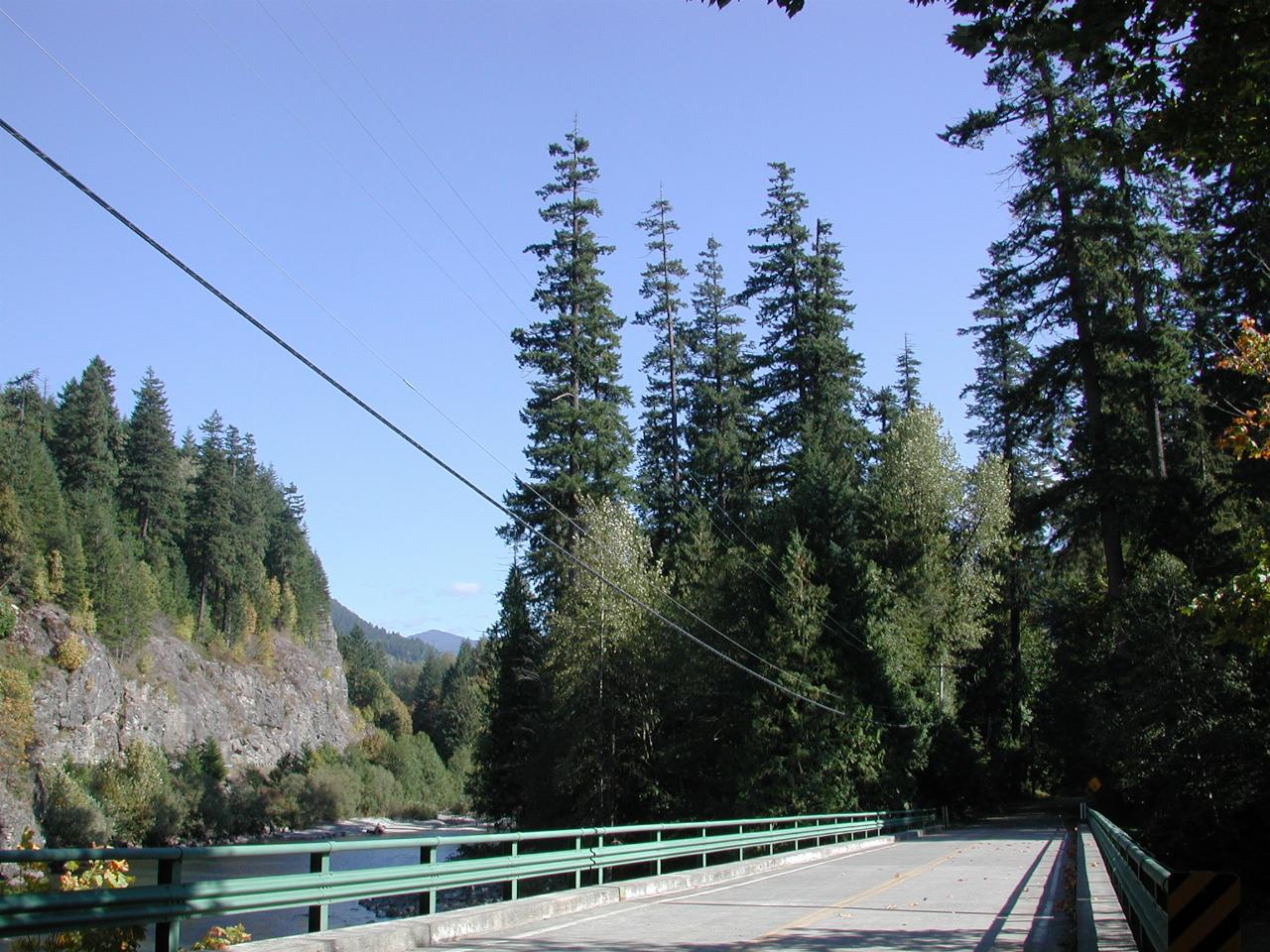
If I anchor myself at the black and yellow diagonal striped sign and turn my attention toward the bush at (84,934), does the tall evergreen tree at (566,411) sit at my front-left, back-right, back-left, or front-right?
front-right

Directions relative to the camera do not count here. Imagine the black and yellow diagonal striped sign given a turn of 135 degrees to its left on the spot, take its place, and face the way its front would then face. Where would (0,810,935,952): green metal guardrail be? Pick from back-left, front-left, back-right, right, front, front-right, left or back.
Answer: back-left

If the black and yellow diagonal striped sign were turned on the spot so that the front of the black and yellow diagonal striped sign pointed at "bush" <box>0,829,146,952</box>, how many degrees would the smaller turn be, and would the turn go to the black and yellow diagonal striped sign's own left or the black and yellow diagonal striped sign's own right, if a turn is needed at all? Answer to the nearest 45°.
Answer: approximately 90° to the black and yellow diagonal striped sign's own right

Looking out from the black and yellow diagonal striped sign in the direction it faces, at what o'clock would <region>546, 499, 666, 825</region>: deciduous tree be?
The deciduous tree is roughly at 5 o'clock from the black and yellow diagonal striped sign.

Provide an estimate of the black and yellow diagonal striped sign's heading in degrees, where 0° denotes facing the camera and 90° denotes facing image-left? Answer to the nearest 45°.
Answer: approximately 0°

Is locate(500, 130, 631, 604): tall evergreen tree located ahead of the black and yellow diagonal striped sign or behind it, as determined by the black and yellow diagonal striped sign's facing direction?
behind

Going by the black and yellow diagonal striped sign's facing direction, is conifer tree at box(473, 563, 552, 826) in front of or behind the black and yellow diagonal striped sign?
behind
